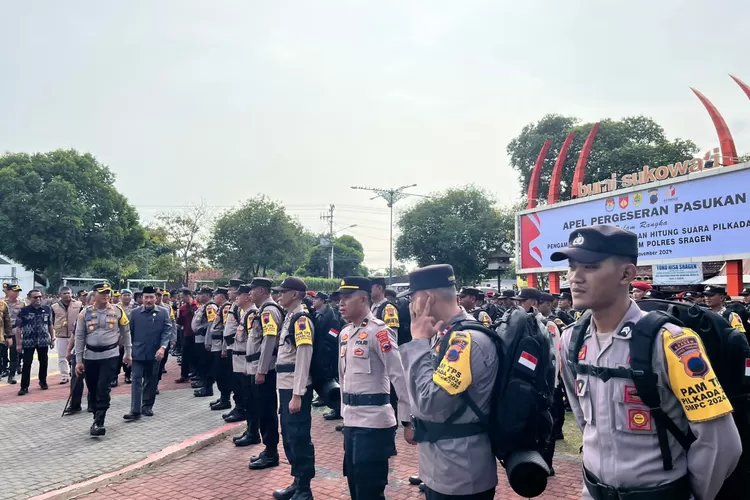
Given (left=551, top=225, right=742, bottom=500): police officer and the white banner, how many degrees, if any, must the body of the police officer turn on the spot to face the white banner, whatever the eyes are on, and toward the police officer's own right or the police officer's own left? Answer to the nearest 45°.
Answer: approximately 135° to the police officer's own right

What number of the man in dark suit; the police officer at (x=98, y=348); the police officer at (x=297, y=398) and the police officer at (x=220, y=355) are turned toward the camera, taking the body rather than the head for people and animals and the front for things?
2

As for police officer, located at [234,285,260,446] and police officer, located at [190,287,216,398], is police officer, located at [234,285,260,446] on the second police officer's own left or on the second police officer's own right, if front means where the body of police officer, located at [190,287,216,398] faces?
on the second police officer's own left

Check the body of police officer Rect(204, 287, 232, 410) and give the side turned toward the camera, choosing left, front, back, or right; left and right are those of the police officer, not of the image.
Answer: left

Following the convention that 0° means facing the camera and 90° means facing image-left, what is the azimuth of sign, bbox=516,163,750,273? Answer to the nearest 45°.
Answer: approximately 45°

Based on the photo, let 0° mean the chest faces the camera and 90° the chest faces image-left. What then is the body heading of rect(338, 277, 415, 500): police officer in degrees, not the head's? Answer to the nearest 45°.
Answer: approximately 45°

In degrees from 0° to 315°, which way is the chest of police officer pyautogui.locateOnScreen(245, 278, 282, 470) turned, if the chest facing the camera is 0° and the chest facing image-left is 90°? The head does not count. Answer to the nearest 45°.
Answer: approximately 90°

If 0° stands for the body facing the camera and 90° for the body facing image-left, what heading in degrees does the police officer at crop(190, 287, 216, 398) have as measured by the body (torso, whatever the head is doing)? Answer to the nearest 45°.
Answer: approximately 90°

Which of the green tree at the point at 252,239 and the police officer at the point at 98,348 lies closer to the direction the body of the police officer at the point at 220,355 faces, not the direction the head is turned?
the police officer

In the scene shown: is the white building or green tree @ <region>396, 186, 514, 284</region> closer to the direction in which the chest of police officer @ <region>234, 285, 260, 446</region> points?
the white building

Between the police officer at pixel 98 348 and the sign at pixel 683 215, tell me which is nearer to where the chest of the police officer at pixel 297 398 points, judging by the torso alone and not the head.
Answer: the police officer

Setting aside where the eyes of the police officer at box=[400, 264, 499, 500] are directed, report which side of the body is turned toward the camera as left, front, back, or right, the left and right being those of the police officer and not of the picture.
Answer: left
